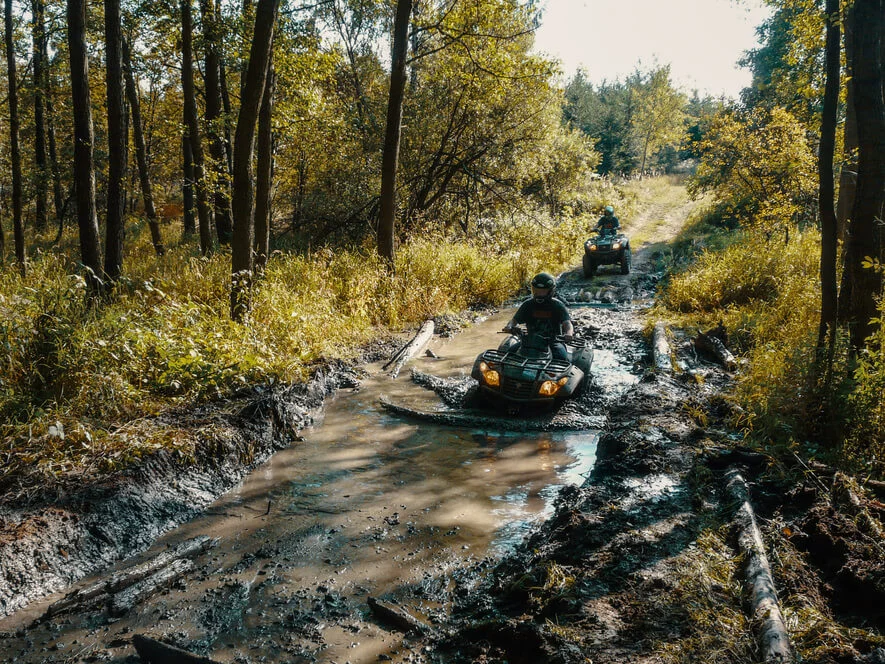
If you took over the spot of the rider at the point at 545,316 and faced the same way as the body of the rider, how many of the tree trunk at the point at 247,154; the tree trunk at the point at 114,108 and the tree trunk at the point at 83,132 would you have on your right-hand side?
3

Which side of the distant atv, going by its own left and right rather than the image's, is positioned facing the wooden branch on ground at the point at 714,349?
front

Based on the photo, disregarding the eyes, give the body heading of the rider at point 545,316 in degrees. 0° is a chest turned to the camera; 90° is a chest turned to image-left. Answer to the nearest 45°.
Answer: approximately 0°

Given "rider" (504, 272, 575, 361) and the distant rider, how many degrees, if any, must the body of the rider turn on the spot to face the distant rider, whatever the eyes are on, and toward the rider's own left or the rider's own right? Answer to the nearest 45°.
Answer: approximately 180°

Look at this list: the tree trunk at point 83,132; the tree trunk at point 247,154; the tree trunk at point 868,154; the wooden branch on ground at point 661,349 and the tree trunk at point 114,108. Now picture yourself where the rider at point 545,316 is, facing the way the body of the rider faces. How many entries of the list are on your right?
3

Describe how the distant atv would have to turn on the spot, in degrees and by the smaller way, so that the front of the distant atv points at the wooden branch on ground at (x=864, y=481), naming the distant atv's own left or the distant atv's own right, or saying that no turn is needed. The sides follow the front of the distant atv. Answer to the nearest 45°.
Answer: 0° — it already faces it

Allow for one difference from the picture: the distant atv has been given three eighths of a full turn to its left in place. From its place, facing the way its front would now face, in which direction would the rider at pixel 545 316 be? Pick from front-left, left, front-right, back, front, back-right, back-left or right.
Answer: back-right

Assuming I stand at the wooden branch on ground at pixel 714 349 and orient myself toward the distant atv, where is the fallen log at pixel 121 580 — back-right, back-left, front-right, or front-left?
back-left

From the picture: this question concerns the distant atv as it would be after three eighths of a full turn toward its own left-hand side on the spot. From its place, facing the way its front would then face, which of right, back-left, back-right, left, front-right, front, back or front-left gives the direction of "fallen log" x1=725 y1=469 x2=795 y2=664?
back-right

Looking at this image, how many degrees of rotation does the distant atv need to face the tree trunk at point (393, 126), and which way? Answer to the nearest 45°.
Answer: approximately 45° to its right

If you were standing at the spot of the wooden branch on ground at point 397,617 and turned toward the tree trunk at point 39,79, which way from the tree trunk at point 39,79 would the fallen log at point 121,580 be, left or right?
left

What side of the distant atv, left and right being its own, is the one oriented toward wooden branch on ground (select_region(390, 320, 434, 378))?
front

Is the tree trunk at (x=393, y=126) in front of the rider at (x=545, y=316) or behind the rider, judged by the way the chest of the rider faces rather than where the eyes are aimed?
behind
